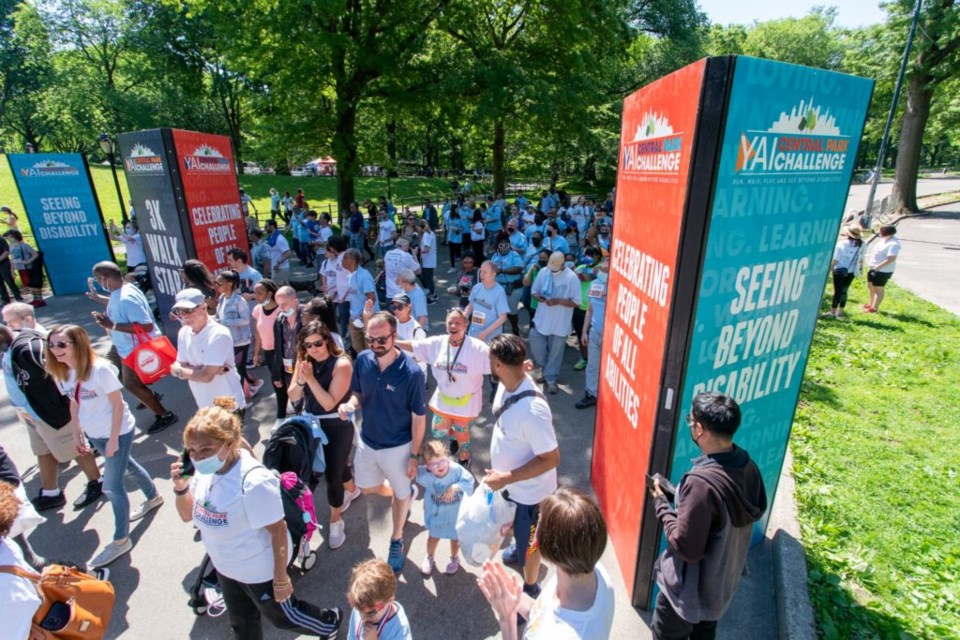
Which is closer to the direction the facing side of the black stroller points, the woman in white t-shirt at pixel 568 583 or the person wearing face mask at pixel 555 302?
the woman in white t-shirt

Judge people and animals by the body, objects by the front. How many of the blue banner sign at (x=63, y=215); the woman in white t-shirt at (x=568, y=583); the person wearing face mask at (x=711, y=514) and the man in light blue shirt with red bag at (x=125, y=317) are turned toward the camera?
1

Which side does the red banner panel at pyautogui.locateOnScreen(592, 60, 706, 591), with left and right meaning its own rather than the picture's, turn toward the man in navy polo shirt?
front

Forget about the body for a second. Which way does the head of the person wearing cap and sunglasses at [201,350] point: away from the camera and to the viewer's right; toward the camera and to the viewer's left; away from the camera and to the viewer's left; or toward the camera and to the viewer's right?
toward the camera and to the viewer's left

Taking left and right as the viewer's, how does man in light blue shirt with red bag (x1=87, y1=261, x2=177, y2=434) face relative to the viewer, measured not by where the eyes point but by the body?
facing to the left of the viewer

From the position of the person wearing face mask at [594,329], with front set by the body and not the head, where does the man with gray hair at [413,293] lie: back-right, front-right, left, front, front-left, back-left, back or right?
front-right

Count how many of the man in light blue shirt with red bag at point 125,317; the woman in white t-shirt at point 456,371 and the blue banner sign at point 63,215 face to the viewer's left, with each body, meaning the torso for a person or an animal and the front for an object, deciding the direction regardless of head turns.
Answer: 1

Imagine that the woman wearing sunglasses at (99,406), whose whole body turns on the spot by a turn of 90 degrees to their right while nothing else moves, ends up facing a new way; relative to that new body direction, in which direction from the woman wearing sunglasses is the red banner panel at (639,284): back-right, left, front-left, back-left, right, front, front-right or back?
back

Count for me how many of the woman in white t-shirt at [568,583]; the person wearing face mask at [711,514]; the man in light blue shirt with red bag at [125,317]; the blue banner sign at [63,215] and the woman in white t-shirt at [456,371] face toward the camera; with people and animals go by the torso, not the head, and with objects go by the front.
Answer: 2

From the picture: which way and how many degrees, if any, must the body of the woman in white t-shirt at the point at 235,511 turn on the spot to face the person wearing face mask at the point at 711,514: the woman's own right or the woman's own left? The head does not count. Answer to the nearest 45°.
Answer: approximately 90° to the woman's own left

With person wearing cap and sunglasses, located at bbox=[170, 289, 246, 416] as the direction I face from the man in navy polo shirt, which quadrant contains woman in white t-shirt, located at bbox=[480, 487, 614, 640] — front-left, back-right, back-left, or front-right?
back-left

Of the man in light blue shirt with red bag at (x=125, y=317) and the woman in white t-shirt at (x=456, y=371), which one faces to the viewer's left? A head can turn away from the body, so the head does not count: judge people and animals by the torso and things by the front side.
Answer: the man in light blue shirt with red bag

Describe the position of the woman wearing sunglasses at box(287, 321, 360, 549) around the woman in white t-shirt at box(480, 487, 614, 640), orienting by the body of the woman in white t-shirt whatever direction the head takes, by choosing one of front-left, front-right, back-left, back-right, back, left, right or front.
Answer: front

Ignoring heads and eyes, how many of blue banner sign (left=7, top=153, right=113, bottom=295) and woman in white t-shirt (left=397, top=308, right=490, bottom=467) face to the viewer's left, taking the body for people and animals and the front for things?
0

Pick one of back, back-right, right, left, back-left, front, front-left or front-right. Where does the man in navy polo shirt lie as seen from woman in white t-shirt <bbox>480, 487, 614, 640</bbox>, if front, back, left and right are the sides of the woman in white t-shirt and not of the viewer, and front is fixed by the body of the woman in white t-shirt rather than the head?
front

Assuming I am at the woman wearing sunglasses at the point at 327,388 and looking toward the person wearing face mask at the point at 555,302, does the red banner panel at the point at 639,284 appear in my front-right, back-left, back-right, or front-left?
front-right

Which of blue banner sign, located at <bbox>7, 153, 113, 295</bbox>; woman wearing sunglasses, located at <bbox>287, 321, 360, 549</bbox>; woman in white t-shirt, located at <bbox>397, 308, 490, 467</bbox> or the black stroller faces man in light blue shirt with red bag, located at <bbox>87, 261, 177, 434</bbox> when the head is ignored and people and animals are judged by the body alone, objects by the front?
the blue banner sign

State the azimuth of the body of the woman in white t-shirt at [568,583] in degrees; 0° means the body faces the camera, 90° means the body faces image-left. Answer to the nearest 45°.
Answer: approximately 135°

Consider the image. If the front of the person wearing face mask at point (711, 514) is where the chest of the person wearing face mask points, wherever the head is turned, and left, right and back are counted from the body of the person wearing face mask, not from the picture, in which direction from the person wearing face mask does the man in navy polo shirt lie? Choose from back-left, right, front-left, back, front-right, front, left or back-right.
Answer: front-left

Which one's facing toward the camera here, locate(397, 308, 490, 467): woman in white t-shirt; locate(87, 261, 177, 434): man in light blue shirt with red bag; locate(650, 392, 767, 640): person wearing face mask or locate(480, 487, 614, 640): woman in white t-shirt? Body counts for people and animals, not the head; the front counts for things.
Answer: locate(397, 308, 490, 467): woman in white t-shirt

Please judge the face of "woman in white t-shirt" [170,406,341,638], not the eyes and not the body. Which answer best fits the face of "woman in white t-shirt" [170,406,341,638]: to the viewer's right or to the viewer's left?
to the viewer's left

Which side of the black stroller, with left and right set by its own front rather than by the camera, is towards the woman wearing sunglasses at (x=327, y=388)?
back
